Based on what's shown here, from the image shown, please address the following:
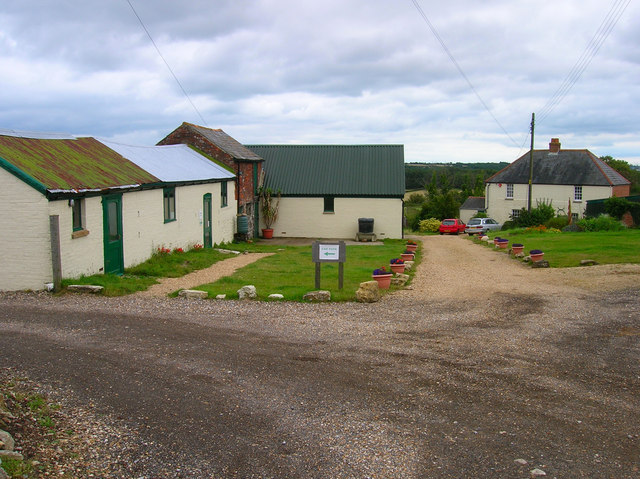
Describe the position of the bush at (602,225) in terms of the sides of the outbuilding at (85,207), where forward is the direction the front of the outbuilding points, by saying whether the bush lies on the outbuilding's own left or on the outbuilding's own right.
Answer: on the outbuilding's own left

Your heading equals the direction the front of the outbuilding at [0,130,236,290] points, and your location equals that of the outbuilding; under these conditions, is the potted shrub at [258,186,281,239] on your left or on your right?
on your left

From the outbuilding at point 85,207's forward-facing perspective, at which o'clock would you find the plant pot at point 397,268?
The plant pot is roughly at 11 o'clock from the outbuilding.

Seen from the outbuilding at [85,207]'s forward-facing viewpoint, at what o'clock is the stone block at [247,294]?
The stone block is roughly at 12 o'clock from the outbuilding.

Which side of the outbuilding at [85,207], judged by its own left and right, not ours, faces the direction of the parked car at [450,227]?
left

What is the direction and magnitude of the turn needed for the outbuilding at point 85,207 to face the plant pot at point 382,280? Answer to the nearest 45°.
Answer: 0° — it already faces it

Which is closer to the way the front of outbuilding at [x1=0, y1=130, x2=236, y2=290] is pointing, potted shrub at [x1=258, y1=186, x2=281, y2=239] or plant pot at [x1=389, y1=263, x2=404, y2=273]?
the plant pot

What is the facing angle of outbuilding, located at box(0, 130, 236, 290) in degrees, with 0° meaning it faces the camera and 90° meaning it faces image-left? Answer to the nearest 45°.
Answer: approximately 315°
